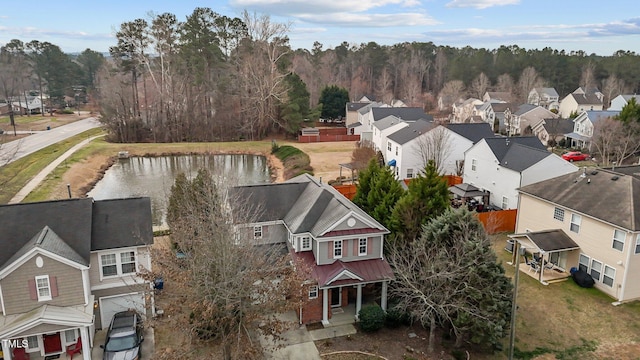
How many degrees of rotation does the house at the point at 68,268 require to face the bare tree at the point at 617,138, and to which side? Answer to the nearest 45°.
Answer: approximately 90° to its left

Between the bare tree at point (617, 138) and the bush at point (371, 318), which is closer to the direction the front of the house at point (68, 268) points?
the bush

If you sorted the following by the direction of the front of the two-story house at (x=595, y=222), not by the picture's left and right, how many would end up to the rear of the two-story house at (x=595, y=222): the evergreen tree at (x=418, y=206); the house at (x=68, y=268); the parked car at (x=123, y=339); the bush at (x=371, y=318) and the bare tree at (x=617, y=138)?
4

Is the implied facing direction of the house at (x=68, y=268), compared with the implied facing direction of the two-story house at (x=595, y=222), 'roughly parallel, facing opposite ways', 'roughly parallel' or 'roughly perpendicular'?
roughly perpendicular

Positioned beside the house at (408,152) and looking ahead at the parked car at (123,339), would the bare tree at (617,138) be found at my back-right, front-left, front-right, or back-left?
back-left

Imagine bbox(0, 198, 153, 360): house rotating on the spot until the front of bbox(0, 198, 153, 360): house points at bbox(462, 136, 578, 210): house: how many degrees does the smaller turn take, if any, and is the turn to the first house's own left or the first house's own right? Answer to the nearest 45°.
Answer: approximately 90° to the first house's own left

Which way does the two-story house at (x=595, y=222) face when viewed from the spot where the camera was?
facing away from the viewer and to the right of the viewer

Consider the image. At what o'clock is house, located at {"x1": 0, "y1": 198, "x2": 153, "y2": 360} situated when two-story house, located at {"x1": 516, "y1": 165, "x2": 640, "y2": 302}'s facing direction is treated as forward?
The house is roughly at 6 o'clock from the two-story house.

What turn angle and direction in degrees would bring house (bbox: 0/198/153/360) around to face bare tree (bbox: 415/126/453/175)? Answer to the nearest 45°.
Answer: approximately 90° to its left

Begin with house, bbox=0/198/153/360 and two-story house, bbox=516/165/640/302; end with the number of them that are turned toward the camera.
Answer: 1

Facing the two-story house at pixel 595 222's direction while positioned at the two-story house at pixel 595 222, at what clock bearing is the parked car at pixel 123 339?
The parked car is roughly at 6 o'clock from the two-story house.

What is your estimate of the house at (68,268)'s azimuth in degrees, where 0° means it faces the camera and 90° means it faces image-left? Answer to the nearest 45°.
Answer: approximately 0°

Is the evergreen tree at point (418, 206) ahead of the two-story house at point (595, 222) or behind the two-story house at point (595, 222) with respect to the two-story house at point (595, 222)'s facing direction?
behind

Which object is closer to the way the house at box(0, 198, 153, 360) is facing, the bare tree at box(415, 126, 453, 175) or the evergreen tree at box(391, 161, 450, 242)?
the evergreen tree
